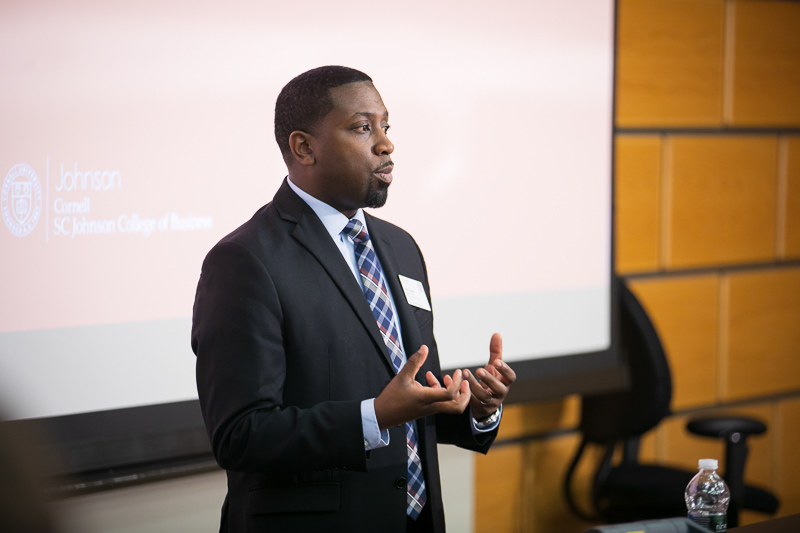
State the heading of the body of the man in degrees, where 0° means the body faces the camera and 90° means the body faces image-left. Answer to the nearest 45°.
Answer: approximately 315°

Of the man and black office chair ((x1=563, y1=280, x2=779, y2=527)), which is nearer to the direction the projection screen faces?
the man

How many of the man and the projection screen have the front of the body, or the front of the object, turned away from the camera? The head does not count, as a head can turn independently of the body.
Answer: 0

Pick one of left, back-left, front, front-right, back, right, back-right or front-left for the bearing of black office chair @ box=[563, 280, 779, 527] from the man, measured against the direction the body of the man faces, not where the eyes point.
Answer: left

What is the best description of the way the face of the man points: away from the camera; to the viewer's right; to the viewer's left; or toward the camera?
to the viewer's right

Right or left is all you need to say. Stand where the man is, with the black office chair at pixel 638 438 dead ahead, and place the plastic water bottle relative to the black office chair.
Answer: right

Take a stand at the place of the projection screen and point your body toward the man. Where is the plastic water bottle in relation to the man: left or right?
left

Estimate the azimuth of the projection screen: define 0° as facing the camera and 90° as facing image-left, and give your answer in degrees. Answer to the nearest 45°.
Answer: approximately 315°
